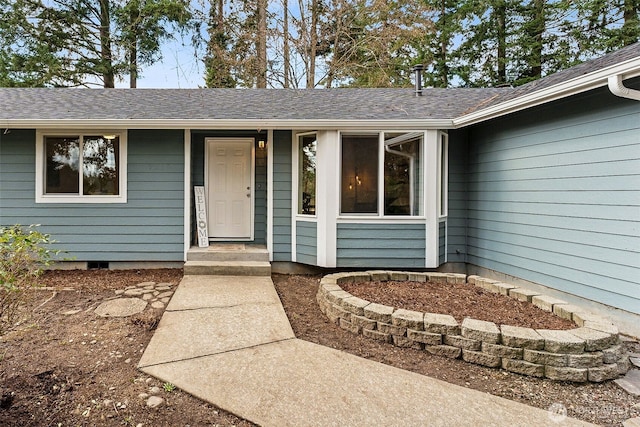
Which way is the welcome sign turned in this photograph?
toward the camera

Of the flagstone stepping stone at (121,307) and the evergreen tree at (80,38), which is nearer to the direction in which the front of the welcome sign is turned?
the flagstone stepping stone

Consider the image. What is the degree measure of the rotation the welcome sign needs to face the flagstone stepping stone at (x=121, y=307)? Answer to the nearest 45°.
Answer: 0° — it already faces it

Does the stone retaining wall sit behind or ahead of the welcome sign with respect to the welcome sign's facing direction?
ahead

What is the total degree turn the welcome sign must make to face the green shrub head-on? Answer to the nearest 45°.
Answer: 0° — it already faces it

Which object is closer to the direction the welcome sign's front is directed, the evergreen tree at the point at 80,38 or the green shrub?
the green shrub

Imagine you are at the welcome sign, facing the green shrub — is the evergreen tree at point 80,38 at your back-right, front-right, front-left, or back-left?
back-right

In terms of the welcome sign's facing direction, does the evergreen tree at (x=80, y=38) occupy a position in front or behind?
behind
